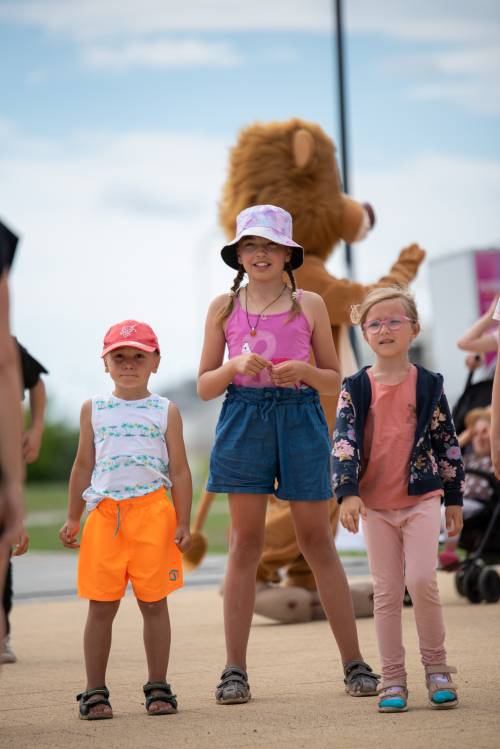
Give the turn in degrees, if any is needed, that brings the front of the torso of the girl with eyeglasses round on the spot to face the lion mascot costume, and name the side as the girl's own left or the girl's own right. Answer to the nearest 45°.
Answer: approximately 180°

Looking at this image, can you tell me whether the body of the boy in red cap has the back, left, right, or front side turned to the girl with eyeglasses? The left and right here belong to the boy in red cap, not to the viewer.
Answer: left

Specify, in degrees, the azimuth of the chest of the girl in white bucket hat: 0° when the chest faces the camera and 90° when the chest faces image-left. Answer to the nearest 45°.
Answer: approximately 0°

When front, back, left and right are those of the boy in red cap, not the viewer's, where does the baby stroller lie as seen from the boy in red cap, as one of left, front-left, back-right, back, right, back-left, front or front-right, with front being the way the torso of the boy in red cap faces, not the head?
back-left

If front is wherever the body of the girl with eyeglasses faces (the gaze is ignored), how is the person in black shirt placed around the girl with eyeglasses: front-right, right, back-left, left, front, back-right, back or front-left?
back-right

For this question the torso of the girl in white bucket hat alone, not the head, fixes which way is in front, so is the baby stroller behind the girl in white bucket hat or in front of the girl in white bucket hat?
behind

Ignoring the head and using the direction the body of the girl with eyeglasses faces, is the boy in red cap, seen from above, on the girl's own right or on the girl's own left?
on the girl's own right

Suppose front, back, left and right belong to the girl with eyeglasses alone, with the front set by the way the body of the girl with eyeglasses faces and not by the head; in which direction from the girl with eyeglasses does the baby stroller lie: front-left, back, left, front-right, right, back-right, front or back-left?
back

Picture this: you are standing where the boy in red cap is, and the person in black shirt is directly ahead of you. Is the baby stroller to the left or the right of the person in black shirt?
right
